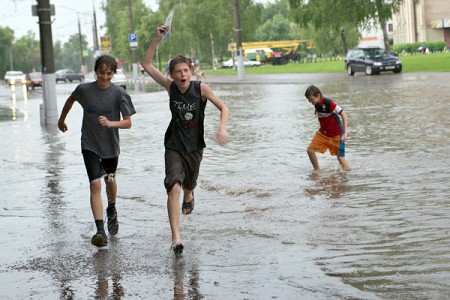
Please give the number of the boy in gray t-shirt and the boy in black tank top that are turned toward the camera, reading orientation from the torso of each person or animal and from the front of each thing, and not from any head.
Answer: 2

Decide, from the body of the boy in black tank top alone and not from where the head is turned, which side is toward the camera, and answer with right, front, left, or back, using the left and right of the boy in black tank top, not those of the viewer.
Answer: front

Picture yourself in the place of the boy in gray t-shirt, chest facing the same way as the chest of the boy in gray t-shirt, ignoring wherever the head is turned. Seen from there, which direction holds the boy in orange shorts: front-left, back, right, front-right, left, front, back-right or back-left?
back-left

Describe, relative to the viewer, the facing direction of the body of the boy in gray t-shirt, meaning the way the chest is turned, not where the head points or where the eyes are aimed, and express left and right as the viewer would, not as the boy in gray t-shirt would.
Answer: facing the viewer

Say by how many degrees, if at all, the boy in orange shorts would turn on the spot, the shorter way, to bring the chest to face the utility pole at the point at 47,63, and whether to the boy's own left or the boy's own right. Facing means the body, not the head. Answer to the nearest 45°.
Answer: approximately 90° to the boy's own right

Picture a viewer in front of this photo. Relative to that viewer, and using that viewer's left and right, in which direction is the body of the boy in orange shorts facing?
facing the viewer and to the left of the viewer

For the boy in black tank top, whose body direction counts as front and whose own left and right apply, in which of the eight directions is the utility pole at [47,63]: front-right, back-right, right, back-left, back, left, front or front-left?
back

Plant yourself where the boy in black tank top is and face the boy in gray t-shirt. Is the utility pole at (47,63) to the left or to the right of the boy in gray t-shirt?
right

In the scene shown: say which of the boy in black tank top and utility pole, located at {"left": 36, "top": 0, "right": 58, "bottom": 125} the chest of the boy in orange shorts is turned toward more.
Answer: the boy in black tank top

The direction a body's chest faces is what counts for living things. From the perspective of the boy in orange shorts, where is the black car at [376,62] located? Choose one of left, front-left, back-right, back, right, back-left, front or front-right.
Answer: back-right

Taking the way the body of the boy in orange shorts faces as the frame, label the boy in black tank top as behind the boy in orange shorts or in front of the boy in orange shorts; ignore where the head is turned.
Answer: in front

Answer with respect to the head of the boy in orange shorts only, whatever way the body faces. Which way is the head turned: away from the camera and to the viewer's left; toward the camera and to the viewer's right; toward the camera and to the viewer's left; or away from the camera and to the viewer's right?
toward the camera and to the viewer's left
